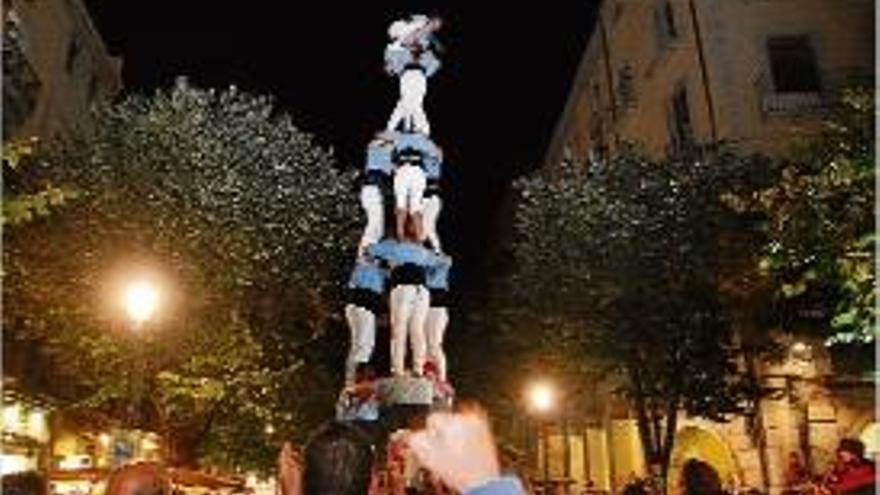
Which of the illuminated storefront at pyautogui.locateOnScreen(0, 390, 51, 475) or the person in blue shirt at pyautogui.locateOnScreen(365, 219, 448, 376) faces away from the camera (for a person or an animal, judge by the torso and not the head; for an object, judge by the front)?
the person in blue shirt

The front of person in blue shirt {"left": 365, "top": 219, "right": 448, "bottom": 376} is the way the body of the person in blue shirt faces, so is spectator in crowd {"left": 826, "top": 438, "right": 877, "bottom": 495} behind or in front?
behind

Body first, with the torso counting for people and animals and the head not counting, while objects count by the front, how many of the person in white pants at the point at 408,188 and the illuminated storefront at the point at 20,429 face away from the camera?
1

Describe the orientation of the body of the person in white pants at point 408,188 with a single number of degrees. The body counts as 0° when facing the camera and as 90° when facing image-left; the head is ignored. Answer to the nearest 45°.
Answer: approximately 180°

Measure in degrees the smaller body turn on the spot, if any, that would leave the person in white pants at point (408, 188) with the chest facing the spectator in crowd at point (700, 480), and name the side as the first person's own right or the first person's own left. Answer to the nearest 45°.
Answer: approximately 180°

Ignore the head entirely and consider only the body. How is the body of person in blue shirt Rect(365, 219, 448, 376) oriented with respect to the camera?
away from the camera
